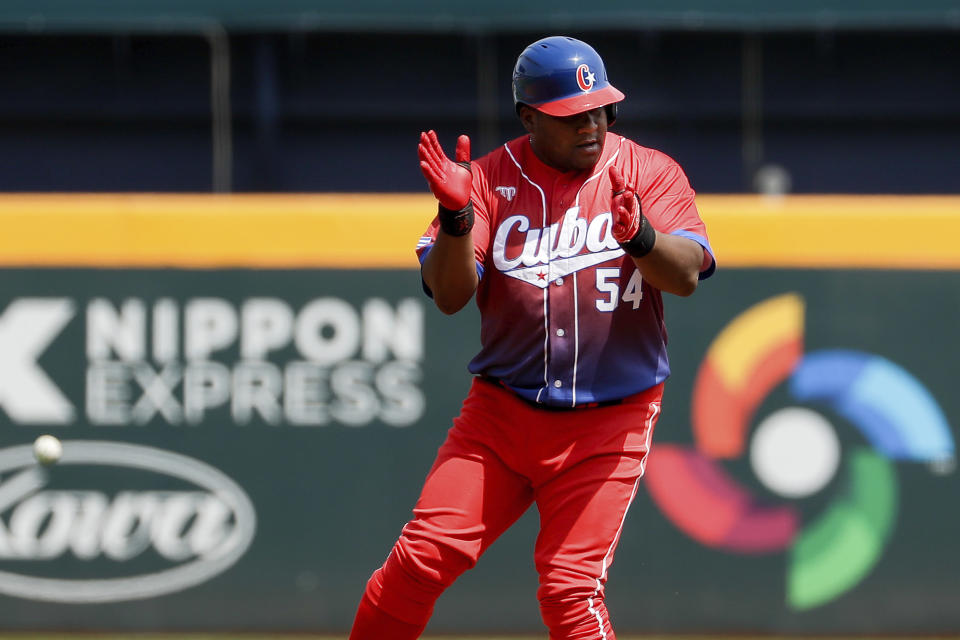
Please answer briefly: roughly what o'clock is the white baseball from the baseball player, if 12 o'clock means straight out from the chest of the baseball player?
The white baseball is roughly at 4 o'clock from the baseball player.

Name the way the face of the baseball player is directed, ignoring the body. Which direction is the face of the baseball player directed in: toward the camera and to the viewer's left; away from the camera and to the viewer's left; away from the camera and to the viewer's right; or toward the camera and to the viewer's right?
toward the camera and to the viewer's right

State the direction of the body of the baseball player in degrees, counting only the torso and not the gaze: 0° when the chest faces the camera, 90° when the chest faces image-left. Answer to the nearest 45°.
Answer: approximately 0°
